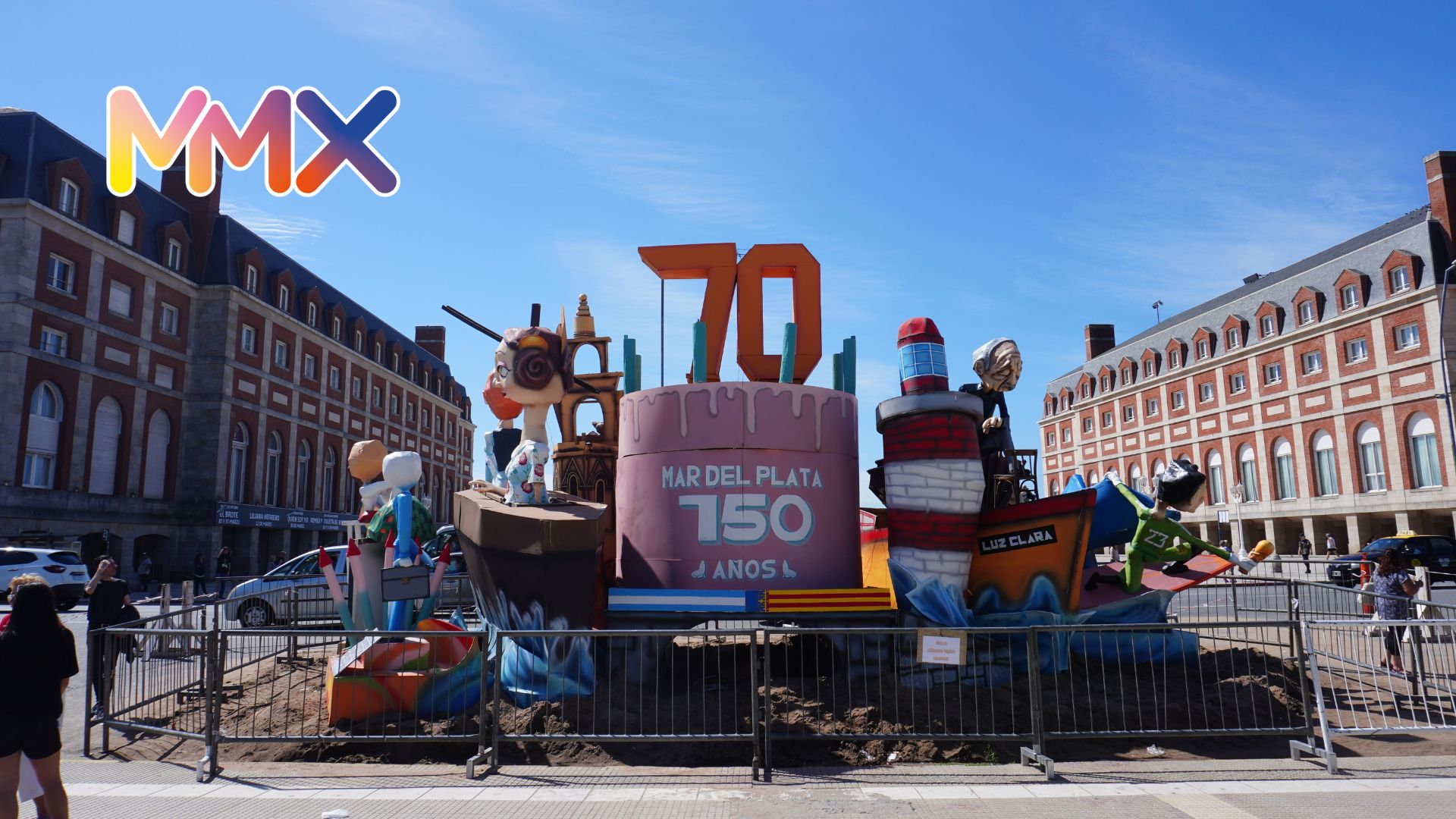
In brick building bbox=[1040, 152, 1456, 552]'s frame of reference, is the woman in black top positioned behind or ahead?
ahead

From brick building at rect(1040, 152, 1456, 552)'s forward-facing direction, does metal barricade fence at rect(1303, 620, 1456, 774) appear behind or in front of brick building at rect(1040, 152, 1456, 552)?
in front

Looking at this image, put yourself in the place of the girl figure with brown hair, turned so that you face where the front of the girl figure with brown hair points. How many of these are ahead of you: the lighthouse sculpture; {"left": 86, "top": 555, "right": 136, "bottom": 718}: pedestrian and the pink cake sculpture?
1

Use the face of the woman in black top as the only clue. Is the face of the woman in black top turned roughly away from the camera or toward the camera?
away from the camera

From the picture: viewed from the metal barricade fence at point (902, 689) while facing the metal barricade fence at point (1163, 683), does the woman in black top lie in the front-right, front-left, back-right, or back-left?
back-right

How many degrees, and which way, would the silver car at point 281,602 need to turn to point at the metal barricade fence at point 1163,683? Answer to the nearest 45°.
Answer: approximately 135° to its left

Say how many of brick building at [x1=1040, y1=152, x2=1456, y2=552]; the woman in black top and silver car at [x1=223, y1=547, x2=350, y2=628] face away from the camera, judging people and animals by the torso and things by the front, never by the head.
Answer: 1

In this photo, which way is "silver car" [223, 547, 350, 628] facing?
to the viewer's left

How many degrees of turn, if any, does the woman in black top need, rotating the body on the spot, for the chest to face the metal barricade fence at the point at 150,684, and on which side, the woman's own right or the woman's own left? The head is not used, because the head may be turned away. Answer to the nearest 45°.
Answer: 0° — they already face it

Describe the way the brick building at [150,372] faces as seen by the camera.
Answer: facing the viewer and to the right of the viewer

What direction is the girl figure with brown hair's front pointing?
to the viewer's left

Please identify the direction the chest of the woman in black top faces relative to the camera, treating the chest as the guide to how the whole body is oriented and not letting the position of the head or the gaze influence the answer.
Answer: away from the camera

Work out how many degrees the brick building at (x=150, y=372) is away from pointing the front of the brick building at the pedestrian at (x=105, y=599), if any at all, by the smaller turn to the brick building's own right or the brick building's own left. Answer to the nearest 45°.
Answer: approximately 45° to the brick building's own right
